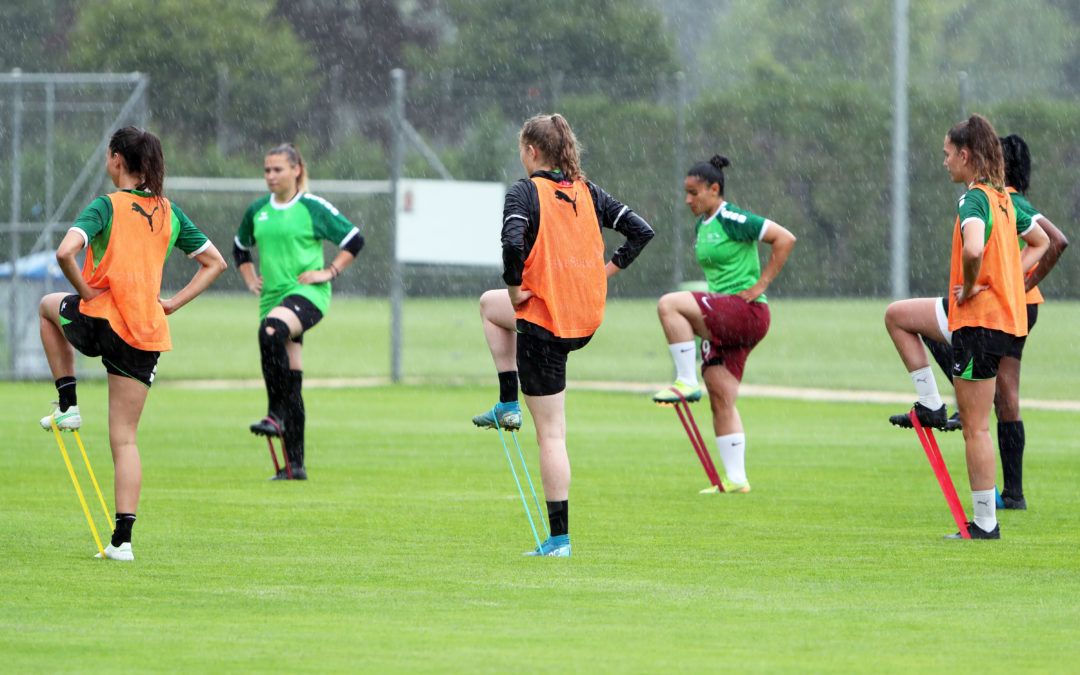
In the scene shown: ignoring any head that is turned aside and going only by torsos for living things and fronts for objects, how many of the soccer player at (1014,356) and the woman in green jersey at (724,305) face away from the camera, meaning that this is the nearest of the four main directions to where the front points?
0

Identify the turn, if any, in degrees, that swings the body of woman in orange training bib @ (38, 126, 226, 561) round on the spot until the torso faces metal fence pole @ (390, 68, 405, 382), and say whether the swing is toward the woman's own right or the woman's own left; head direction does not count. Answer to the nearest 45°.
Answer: approximately 45° to the woman's own right

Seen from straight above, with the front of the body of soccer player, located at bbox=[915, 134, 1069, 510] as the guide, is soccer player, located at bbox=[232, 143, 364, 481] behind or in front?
in front

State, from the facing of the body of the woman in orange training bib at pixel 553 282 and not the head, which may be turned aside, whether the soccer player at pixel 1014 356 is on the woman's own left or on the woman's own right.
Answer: on the woman's own right

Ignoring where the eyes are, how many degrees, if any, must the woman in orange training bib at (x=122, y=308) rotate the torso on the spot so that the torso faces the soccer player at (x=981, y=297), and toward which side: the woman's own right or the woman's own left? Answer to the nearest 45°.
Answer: approximately 135° to the woman's own right

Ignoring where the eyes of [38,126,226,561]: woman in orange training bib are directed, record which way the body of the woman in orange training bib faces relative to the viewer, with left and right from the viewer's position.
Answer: facing away from the viewer and to the left of the viewer

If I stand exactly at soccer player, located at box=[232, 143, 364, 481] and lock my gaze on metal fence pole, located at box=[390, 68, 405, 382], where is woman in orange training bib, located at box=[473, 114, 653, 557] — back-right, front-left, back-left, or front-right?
back-right

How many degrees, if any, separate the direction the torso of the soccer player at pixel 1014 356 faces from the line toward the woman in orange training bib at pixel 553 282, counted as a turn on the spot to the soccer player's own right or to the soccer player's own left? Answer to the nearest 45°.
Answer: approximately 45° to the soccer player's own left

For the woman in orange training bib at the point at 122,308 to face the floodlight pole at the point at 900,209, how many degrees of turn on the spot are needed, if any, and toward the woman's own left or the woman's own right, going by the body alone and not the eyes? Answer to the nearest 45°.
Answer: approximately 90° to the woman's own right

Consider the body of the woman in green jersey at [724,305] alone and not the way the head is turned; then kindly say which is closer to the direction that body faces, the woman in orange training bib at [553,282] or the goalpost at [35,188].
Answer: the woman in orange training bib

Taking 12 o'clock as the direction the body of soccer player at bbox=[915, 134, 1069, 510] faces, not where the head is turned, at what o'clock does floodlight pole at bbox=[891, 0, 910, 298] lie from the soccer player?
The floodlight pole is roughly at 3 o'clock from the soccer player.

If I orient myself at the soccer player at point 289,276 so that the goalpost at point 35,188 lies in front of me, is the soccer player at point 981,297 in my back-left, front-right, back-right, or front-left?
back-right

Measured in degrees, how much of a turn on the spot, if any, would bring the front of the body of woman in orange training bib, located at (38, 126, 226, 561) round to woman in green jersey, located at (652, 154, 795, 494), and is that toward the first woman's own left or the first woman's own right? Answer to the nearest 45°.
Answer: approximately 90° to the first woman's own right

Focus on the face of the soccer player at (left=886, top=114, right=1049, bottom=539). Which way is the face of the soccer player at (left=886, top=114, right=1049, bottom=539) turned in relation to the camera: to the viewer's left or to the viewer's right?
to the viewer's left

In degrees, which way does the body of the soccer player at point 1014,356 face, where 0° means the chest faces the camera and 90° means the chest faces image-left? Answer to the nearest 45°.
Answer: approximately 90°

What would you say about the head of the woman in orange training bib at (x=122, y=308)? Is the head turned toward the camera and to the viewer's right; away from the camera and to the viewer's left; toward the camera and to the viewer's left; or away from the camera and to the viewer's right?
away from the camera and to the viewer's left
